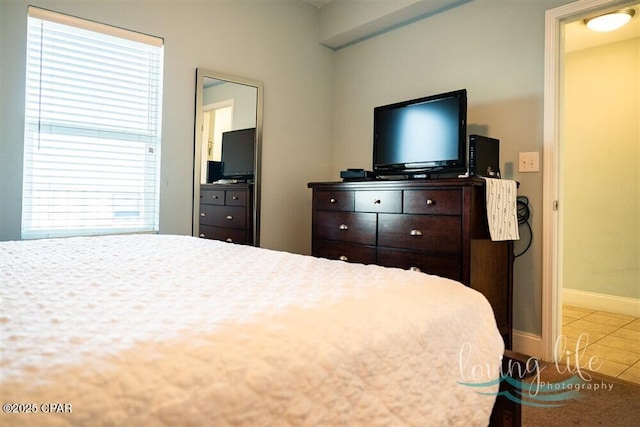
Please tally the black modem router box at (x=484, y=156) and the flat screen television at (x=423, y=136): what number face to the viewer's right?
0

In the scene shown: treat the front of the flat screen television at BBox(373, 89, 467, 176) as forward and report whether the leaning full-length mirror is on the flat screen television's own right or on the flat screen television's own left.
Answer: on the flat screen television's own right

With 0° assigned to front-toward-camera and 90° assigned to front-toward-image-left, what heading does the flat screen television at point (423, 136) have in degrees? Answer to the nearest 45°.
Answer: approximately 45°

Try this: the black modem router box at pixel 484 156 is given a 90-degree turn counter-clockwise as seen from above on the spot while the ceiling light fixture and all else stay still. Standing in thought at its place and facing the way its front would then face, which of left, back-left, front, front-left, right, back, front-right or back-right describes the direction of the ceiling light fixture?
left

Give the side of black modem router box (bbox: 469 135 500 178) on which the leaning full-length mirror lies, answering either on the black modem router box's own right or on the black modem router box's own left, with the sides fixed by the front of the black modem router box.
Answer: on the black modem router box's own right

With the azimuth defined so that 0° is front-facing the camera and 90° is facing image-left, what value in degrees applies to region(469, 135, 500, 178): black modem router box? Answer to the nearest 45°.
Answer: approximately 45°

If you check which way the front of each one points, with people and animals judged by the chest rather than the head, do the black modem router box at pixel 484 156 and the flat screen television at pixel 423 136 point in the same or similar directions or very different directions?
same or similar directions
